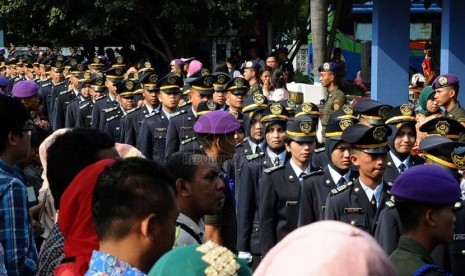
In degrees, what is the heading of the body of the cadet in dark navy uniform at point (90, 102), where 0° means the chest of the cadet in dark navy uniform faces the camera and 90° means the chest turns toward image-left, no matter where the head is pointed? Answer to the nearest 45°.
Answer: approximately 315°

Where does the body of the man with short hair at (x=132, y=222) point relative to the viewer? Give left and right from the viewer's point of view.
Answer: facing away from the viewer and to the right of the viewer

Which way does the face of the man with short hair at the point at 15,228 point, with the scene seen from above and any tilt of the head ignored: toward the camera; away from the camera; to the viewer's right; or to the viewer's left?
to the viewer's right

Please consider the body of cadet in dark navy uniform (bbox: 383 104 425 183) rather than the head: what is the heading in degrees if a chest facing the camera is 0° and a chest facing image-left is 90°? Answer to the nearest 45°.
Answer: approximately 315°

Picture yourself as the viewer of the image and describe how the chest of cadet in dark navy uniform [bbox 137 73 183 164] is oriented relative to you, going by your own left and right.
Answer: facing the viewer and to the right of the viewer

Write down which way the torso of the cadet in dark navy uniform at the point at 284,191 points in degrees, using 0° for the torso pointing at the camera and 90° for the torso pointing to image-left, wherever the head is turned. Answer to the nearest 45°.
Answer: approximately 315°

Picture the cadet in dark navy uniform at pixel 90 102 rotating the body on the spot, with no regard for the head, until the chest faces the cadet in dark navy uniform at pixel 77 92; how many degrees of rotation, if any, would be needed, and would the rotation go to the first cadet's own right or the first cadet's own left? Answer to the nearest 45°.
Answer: approximately 135° to the first cadet's own left

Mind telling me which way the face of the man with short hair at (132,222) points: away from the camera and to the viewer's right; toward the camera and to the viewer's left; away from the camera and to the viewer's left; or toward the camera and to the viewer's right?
away from the camera and to the viewer's right

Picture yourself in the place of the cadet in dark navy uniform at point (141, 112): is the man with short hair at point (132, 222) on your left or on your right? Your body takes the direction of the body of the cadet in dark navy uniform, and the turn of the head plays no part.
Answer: on your right
